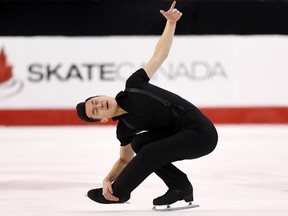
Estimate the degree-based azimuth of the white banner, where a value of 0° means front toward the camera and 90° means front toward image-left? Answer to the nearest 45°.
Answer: approximately 0°

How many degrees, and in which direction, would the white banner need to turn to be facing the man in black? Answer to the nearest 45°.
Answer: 0° — it already faces them
